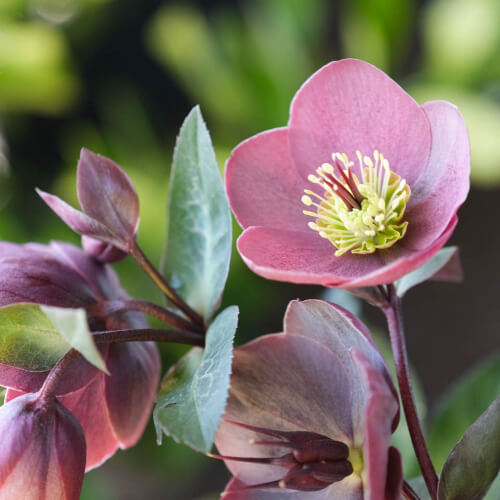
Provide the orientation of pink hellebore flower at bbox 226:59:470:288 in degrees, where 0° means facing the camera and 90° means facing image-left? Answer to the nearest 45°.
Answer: approximately 45°
